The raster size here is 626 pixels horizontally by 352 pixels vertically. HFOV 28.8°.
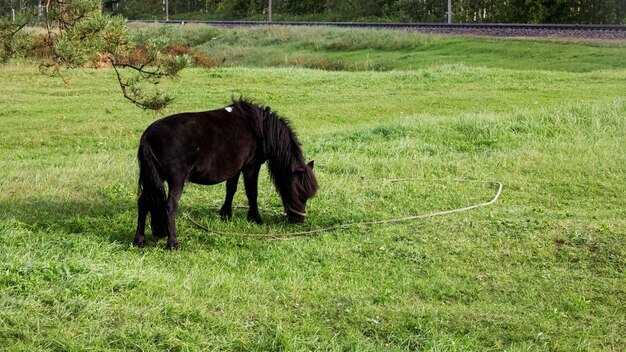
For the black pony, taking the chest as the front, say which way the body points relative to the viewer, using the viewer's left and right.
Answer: facing away from the viewer and to the right of the viewer

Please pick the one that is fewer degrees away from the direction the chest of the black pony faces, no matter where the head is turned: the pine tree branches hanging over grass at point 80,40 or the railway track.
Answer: the railway track
